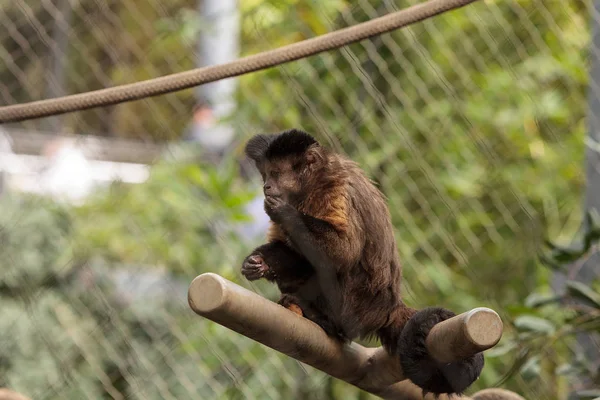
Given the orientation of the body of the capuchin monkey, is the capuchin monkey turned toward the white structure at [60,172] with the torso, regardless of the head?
no

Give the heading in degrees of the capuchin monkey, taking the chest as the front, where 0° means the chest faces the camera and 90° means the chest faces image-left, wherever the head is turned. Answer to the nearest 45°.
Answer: approximately 90°
